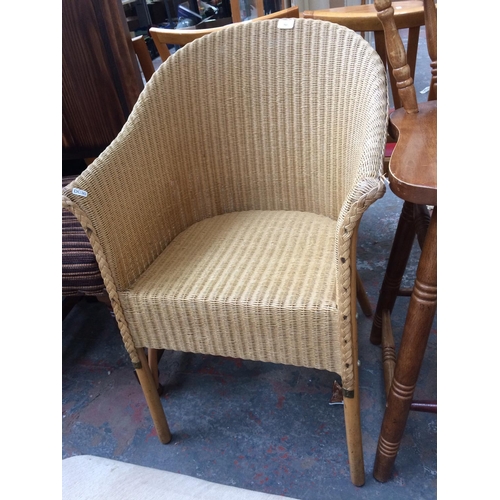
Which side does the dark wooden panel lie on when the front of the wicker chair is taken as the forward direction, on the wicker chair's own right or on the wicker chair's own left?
on the wicker chair's own right

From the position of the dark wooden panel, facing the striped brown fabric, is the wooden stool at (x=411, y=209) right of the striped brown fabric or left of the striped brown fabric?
left
